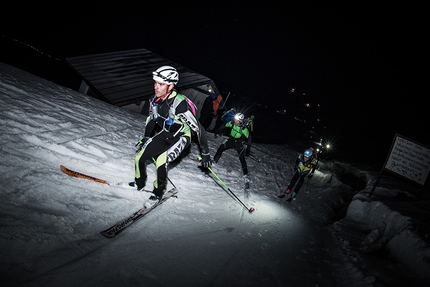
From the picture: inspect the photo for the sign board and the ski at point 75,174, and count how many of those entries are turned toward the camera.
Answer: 1

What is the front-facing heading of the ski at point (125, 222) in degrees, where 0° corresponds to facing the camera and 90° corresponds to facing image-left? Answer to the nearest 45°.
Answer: approximately 45°

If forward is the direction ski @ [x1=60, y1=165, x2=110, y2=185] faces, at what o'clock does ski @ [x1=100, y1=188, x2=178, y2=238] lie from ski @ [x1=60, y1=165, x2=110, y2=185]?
ski @ [x1=100, y1=188, x2=178, y2=238] is roughly at 8 o'clock from ski @ [x1=60, y1=165, x2=110, y2=185].

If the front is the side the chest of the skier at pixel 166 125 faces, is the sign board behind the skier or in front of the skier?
behind

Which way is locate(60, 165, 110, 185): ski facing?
to the viewer's left

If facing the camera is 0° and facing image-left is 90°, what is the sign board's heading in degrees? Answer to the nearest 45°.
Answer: approximately 0°

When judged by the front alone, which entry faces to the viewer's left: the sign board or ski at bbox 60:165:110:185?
the ski

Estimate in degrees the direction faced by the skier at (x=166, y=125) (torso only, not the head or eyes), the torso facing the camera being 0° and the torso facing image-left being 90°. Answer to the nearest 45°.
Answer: approximately 45°

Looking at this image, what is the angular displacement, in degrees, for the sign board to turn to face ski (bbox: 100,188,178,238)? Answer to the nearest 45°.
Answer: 0° — it already faces it
